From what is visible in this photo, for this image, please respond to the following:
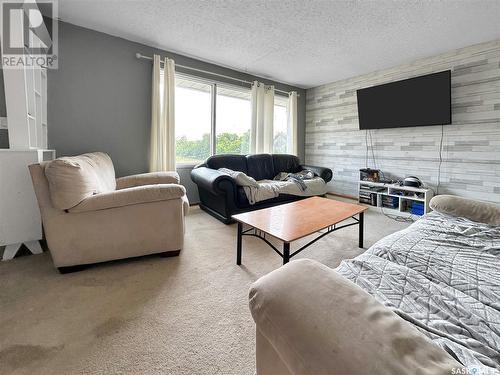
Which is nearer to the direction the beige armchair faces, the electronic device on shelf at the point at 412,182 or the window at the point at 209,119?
the electronic device on shelf

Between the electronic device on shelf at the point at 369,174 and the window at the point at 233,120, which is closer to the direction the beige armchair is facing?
the electronic device on shelf

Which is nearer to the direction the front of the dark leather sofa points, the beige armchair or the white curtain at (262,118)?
the beige armchair

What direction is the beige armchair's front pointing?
to the viewer's right

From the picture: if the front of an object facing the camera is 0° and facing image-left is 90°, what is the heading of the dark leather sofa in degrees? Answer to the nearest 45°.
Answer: approximately 315°

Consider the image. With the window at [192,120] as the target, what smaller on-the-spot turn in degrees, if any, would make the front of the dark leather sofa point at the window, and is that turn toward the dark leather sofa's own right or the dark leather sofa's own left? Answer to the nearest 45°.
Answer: approximately 180°

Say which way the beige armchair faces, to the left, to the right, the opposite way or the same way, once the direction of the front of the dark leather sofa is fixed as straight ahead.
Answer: to the left
